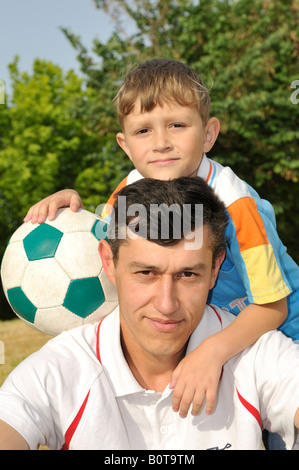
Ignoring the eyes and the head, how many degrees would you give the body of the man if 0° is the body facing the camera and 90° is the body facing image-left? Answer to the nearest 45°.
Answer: approximately 0°

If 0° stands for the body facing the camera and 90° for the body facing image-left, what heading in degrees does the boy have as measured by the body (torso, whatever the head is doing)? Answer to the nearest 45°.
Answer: approximately 45°

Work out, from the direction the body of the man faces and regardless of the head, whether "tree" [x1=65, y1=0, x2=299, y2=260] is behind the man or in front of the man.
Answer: behind

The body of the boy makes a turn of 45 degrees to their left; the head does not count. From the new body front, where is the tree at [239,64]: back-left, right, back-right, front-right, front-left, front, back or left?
back
